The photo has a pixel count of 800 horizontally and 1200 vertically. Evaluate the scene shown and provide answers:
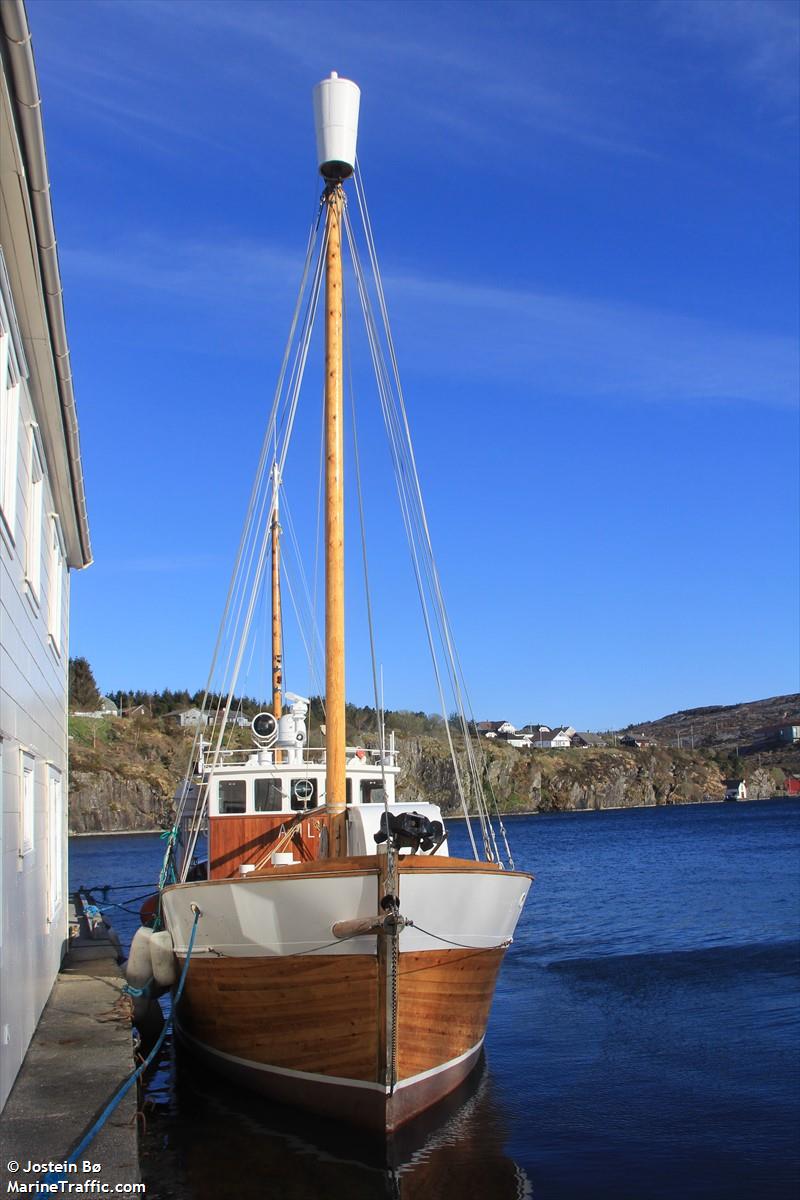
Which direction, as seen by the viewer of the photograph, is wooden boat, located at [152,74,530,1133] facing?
facing the viewer

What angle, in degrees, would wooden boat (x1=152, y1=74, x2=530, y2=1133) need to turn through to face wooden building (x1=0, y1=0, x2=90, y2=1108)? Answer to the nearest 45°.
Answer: approximately 45° to its right
